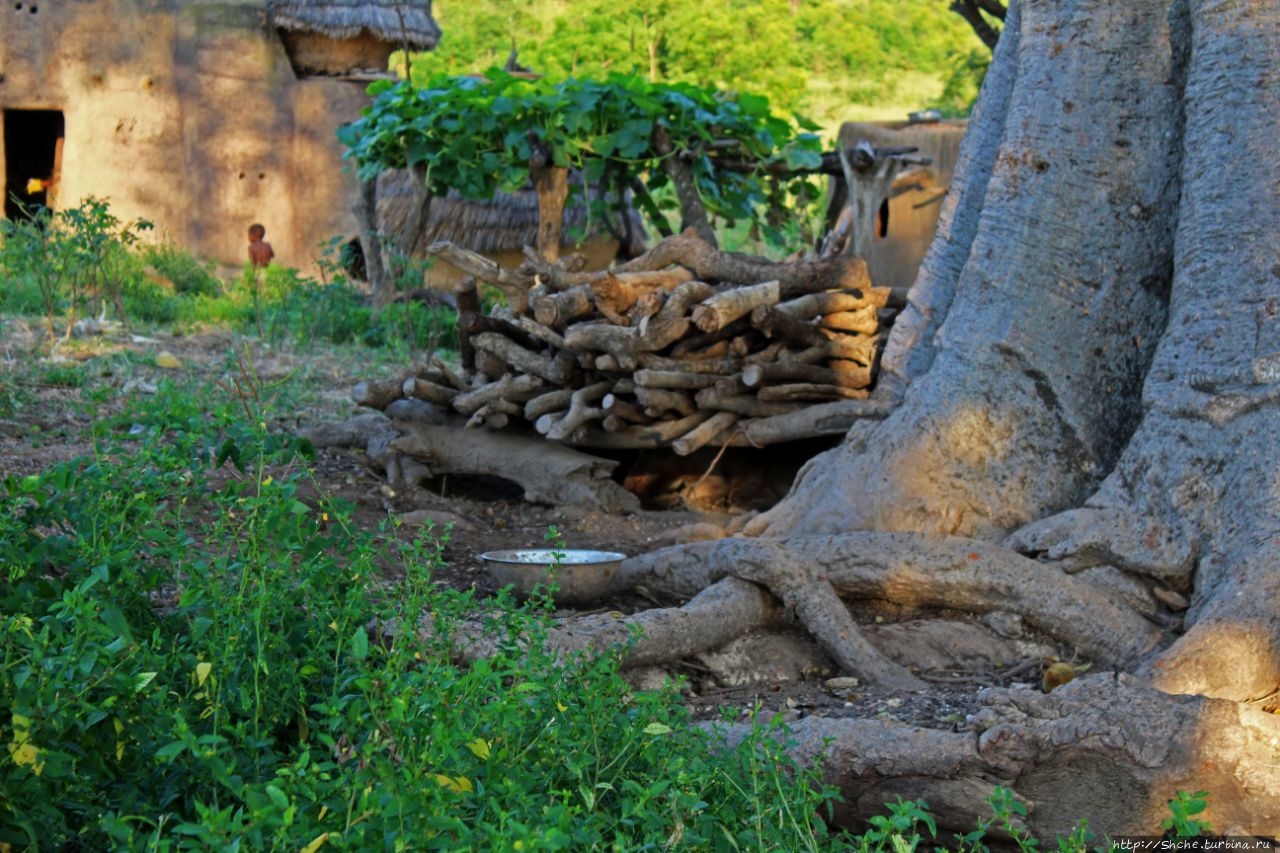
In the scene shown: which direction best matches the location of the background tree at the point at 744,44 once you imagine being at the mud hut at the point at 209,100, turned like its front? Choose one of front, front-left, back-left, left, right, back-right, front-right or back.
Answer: back-left

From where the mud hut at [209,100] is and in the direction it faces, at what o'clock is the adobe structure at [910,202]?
The adobe structure is roughly at 10 o'clock from the mud hut.

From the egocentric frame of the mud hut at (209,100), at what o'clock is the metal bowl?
The metal bowl is roughly at 12 o'clock from the mud hut.

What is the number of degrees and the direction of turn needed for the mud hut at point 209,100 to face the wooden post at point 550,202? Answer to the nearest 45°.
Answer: approximately 45° to its left

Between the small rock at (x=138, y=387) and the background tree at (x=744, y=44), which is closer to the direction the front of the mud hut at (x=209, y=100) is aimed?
the small rock

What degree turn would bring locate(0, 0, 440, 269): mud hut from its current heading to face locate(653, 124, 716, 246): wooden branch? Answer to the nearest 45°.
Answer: approximately 45° to its left

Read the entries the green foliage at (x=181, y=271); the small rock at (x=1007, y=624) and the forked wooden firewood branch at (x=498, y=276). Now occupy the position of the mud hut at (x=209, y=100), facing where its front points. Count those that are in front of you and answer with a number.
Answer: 3

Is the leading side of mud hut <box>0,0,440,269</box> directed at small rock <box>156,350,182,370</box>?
yes

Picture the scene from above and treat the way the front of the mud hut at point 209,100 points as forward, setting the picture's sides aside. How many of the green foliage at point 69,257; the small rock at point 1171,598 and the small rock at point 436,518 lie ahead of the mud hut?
3

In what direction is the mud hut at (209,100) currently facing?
toward the camera

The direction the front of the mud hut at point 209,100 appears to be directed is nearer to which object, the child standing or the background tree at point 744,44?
the child standing

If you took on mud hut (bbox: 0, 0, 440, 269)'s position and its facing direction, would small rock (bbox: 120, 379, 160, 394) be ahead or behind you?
ahead

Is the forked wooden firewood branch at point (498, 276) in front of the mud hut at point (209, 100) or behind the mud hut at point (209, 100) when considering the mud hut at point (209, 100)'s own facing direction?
in front

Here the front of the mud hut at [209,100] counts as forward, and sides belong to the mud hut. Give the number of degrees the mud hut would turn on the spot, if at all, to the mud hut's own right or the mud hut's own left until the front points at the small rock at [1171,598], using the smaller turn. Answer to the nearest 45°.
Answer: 0° — it already faces it

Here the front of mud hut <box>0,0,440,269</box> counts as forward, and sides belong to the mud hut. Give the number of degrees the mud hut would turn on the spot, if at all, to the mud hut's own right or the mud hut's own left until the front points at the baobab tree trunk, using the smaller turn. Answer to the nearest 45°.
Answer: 0° — it already faces it

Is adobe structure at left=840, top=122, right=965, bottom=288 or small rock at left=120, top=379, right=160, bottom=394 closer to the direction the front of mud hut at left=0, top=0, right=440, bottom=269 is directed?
the small rock

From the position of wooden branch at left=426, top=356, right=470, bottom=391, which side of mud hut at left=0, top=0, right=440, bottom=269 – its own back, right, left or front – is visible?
front

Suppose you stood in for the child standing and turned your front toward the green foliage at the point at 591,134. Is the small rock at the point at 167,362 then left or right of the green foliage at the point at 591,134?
right

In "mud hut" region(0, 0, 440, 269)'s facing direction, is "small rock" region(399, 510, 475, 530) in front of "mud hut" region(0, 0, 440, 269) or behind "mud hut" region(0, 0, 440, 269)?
in front
